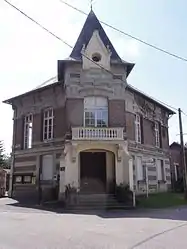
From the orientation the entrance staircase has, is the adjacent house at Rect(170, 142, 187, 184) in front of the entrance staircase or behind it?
behind

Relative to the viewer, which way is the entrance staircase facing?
toward the camera
